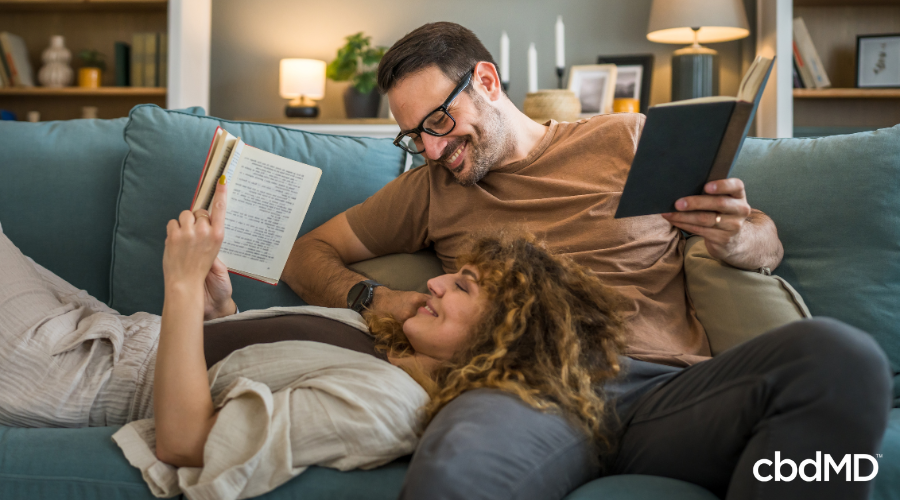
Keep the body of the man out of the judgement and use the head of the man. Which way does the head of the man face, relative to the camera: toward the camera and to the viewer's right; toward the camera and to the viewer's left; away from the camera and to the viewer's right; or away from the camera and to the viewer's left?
toward the camera and to the viewer's left

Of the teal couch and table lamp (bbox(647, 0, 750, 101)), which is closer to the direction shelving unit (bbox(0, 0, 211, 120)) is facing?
the teal couch
